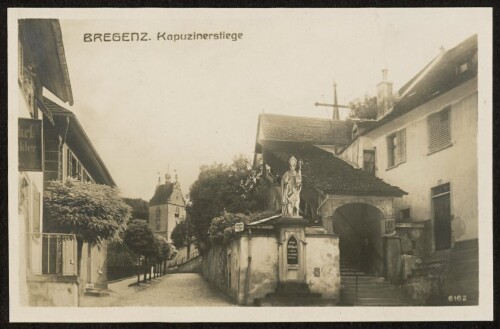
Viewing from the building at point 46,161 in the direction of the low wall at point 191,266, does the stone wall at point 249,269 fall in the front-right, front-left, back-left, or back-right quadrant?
front-right
